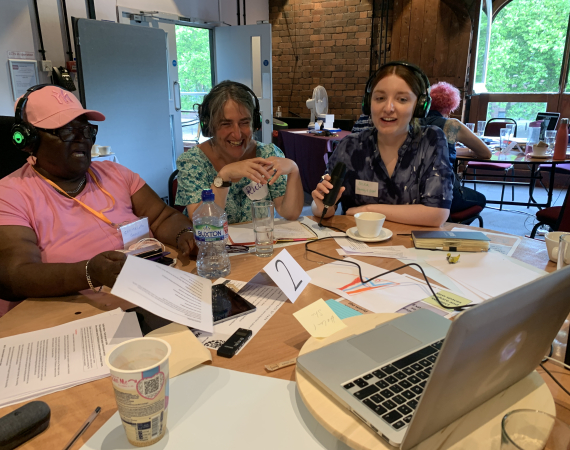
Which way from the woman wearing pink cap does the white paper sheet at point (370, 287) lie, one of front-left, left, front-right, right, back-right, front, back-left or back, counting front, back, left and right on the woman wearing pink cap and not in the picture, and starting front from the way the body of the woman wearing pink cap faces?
front

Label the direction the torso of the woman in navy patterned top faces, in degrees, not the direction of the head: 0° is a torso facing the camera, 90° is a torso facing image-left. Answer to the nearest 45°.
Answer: approximately 0°

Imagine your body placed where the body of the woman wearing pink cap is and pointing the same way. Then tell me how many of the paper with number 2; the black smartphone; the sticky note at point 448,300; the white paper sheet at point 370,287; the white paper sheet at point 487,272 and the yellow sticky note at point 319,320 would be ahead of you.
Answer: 6

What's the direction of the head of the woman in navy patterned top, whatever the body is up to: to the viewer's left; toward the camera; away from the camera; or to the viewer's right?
toward the camera

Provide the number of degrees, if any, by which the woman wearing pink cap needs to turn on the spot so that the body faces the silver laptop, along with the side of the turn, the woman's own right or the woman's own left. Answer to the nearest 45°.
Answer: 0° — they already face it

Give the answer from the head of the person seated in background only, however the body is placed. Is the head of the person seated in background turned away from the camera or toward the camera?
away from the camera

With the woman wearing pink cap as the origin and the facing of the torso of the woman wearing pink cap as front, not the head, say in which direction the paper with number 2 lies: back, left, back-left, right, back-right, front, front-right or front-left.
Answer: front

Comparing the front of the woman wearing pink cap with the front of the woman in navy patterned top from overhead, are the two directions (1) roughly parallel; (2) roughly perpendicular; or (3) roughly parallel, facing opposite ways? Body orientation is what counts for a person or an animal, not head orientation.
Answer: roughly perpendicular

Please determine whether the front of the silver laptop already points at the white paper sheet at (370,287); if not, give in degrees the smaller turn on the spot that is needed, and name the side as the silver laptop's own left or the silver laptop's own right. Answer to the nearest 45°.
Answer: approximately 45° to the silver laptop's own right

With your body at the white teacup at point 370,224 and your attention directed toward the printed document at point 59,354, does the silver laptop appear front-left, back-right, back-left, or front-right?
front-left

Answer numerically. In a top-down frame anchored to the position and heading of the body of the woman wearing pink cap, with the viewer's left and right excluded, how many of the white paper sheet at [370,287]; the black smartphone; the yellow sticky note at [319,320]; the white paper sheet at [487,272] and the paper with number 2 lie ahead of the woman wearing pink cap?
5
